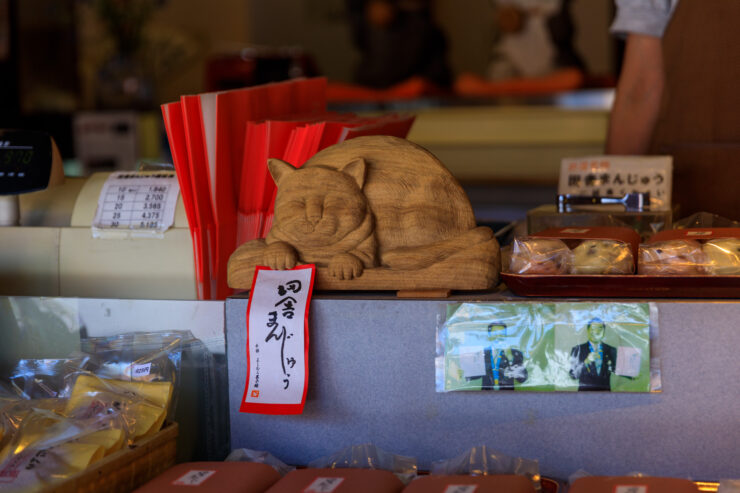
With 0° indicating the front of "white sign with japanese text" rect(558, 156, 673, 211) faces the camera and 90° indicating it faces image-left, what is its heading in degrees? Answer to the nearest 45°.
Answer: approximately 0°

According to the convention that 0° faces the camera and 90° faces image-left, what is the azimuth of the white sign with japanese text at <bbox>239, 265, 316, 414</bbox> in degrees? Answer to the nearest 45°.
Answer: approximately 0°

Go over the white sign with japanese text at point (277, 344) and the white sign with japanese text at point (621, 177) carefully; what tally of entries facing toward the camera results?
2

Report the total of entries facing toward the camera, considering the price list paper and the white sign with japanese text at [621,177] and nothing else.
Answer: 2

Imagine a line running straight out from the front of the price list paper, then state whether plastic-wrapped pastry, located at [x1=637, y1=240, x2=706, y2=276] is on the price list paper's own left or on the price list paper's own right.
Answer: on the price list paper's own left

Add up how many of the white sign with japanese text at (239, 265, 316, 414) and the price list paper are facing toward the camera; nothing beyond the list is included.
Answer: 2
